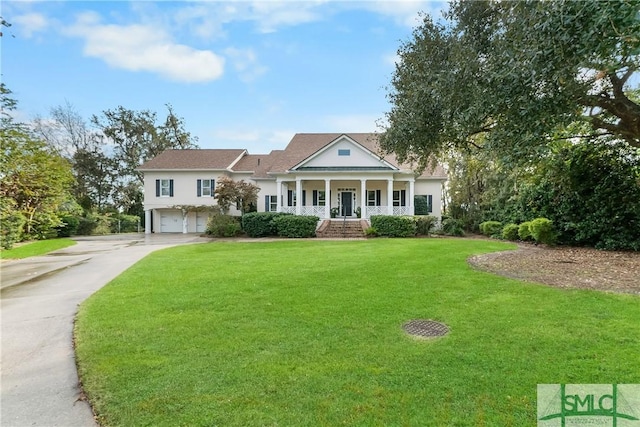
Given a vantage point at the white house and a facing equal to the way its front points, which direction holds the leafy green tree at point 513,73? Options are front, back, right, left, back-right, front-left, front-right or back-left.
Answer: front

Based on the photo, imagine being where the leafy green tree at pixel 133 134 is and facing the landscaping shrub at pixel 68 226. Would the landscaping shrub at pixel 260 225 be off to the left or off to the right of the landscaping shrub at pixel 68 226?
left

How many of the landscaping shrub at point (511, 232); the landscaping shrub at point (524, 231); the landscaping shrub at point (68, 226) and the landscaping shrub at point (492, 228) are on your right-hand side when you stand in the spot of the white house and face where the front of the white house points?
1

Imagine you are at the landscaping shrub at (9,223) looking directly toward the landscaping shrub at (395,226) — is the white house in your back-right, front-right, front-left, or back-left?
front-left

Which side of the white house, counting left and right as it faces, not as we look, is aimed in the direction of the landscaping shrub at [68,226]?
right

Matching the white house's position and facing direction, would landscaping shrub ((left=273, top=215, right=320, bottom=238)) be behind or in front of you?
in front

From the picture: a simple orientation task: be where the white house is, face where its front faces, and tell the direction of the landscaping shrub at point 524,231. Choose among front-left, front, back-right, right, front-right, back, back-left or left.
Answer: front-left

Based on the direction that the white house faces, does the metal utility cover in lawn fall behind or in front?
in front

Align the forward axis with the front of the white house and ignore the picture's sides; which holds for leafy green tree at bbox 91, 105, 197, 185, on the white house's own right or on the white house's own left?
on the white house's own right

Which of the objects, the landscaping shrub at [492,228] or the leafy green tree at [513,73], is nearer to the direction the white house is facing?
the leafy green tree

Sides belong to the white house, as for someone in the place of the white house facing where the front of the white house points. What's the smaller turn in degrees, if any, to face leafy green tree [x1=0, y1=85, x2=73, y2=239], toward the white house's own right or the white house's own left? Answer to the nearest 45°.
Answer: approximately 45° to the white house's own right

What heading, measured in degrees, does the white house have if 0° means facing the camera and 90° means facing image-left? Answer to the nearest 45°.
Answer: approximately 0°
